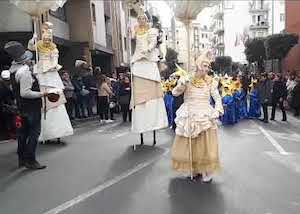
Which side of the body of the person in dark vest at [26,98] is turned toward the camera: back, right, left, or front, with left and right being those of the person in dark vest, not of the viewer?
right

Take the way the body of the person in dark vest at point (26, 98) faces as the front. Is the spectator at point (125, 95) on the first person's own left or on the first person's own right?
on the first person's own left

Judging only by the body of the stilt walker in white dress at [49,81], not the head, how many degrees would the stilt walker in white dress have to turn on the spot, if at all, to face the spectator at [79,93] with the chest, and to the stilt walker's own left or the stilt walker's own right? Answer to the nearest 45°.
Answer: approximately 180°

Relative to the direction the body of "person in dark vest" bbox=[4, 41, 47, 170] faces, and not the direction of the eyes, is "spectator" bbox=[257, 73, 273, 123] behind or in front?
in front

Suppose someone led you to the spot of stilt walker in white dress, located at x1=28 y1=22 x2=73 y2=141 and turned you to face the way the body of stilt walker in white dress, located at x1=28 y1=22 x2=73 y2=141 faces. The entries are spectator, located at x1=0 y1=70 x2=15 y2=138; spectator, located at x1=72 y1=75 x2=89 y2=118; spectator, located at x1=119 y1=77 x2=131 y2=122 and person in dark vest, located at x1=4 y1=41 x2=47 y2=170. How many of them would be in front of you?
1

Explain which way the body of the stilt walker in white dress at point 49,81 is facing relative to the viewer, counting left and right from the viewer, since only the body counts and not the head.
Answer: facing the viewer

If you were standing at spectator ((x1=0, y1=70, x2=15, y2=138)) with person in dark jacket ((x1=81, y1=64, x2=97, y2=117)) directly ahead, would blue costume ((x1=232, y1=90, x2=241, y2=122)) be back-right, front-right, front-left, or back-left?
front-right

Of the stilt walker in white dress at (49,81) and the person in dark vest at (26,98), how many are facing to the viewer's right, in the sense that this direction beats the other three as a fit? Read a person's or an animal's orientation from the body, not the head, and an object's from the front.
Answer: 1

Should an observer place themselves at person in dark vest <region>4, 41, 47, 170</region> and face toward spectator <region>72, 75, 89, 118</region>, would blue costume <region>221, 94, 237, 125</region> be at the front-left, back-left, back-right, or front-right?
front-right
